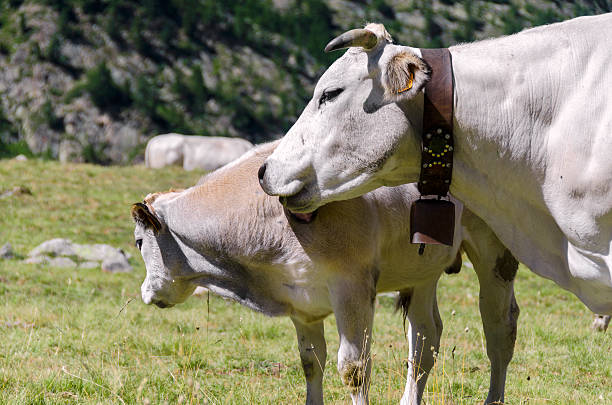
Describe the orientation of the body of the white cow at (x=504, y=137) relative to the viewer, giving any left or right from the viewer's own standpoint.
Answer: facing to the left of the viewer

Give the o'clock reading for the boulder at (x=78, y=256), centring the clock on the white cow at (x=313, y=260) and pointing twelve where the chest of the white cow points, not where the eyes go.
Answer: The boulder is roughly at 2 o'clock from the white cow.

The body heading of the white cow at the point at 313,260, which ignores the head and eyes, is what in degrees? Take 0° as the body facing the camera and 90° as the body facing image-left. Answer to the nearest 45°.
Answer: approximately 90°
